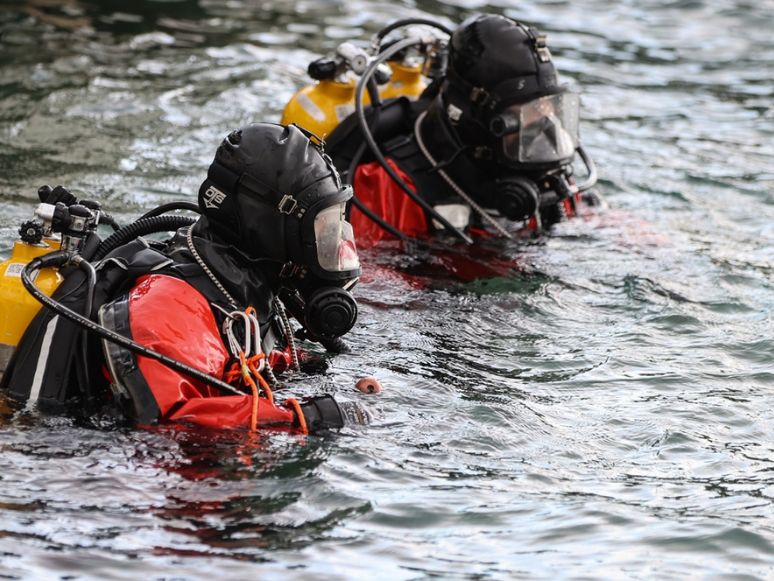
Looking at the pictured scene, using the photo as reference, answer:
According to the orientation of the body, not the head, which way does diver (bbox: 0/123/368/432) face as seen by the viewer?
to the viewer's right

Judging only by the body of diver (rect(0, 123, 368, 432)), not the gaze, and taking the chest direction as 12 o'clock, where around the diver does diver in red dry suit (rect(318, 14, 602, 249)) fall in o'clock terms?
The diver in red dry suit is roughly at 10 o'clock from the diver.

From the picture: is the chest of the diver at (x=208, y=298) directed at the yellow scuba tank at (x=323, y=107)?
no

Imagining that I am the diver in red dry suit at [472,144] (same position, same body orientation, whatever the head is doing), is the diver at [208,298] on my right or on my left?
on my right

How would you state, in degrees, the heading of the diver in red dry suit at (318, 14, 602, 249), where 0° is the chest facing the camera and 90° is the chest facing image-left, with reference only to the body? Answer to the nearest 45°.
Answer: approximately 315°

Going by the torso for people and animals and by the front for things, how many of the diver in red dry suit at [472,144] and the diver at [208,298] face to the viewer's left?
0

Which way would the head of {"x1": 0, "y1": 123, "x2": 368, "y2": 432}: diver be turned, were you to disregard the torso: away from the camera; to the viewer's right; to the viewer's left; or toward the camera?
to the viewer's right
